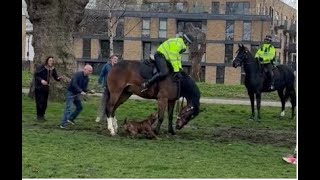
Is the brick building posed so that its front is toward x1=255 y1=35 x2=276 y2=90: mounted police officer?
yes

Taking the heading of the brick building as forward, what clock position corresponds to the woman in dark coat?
The woman in dark coat is roughly at 12 o'clock from the brick building.

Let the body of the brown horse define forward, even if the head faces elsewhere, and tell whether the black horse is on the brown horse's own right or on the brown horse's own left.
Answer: on the brown horse's own left

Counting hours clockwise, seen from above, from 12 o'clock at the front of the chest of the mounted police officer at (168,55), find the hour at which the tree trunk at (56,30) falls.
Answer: The tree trunk is roughly at 8 o'clock from the mounted police officer.

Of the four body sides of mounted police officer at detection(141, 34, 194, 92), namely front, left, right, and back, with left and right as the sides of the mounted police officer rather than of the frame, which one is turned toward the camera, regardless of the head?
right

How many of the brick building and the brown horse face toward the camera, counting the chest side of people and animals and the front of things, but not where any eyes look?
1

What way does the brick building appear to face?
toward the camera

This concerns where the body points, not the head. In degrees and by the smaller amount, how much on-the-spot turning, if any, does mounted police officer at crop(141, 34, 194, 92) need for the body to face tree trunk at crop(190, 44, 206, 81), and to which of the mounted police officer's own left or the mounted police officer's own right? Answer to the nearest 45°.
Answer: approximately 90° to the mounted police officer's own left

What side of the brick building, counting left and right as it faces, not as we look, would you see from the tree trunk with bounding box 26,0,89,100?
front

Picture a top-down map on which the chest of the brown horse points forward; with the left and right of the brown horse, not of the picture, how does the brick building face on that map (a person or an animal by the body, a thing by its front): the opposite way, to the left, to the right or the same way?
to the right

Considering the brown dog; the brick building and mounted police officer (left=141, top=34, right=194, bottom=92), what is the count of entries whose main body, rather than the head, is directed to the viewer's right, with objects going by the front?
2

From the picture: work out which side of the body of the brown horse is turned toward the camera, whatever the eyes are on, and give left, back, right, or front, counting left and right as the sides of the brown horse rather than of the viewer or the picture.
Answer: right
